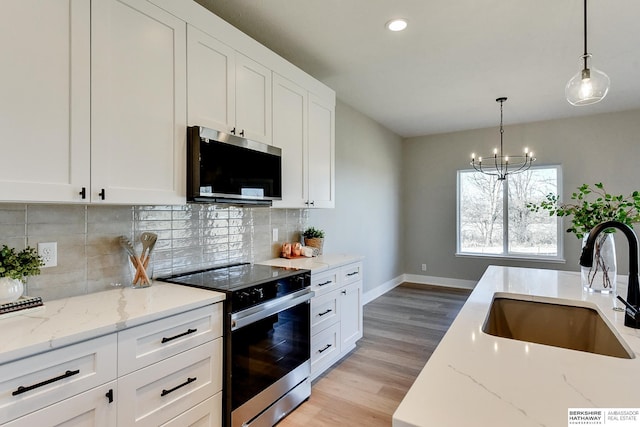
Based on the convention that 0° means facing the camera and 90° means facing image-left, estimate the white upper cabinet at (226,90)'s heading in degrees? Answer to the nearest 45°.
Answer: approximately 315°

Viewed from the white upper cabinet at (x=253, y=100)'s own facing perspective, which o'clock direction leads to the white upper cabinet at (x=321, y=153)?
the white upper cabinet at (x=321, y=153) is roughly at 9 o'clock from the white upper cabinet at (x=253, y=100).

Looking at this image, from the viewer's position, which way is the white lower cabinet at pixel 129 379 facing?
facing the viewer and to the right of the viewer

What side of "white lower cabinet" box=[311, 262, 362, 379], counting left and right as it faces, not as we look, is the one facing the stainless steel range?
right

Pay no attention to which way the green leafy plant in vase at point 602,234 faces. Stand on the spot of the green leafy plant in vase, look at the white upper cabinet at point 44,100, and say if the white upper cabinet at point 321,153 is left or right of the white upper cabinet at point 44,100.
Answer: right

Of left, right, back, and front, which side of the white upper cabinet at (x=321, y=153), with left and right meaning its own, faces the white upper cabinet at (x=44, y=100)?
right

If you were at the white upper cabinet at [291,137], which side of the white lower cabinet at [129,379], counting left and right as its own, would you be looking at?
left

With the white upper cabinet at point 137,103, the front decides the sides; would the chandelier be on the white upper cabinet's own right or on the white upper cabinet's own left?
on the white upper cabinet's own left

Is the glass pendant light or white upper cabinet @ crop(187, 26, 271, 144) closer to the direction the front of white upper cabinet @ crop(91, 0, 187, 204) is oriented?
the glass pendant light
